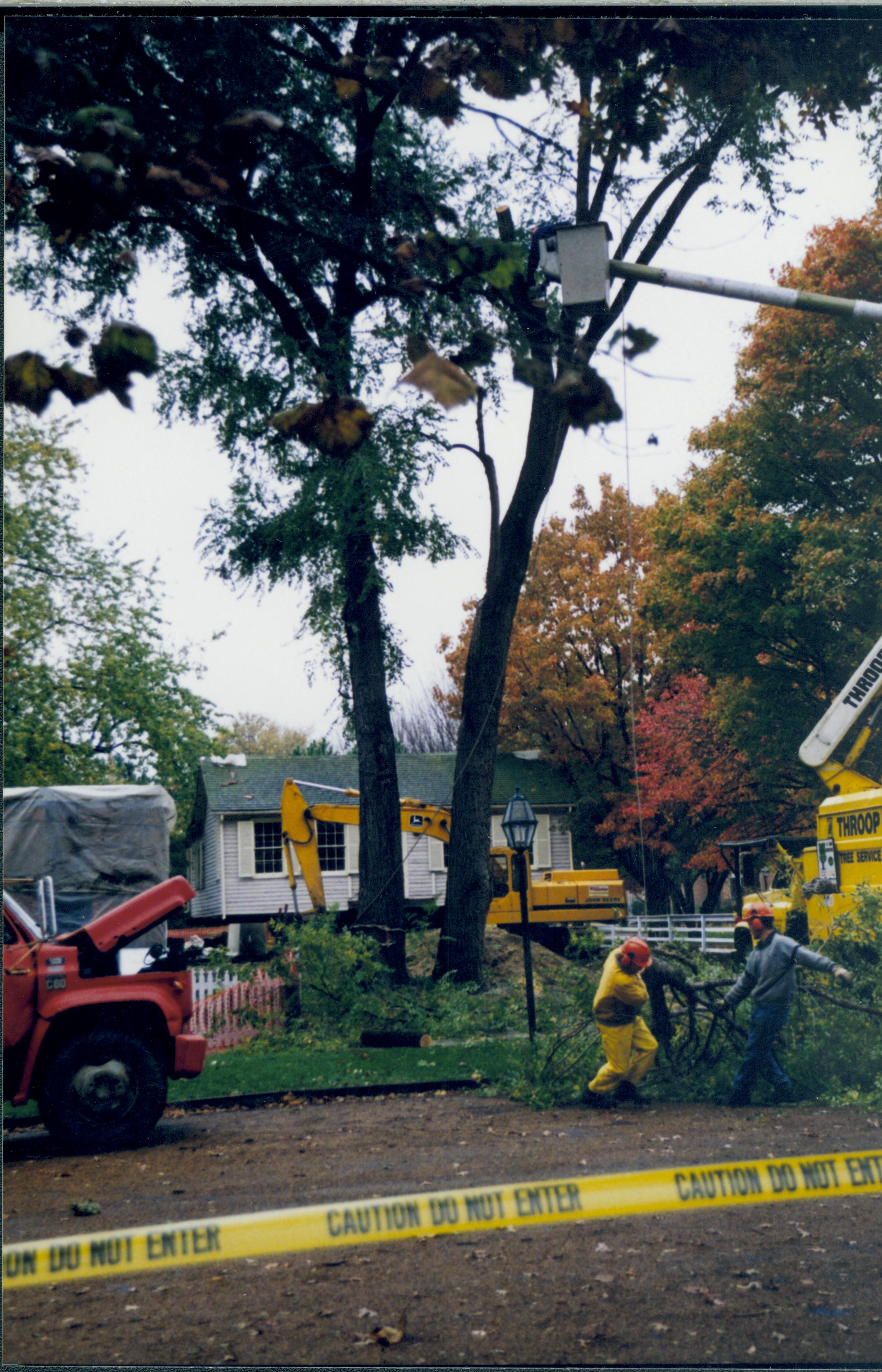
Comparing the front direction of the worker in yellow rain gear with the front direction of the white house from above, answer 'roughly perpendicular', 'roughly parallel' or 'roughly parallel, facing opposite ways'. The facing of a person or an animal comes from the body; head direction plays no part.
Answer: roughly perpendicular

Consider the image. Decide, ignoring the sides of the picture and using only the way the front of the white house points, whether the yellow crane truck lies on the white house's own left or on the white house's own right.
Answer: on the white house's own left

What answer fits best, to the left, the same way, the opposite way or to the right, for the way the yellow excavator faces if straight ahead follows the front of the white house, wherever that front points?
to the right

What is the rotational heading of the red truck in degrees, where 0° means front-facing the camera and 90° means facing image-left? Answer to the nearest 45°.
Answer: approximately 270°

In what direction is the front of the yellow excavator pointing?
to the viewer's left

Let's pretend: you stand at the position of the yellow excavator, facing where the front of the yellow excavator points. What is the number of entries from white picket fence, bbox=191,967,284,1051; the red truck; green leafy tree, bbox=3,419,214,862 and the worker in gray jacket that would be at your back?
1
